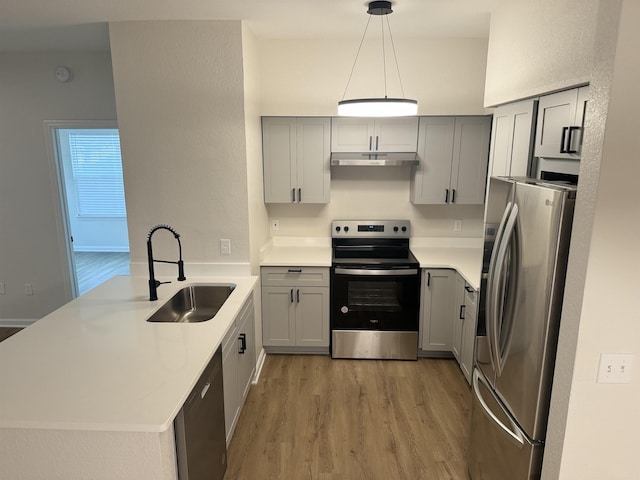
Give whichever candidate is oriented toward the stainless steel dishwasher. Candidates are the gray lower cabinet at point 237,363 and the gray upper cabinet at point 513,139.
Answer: the gray upper cabinet

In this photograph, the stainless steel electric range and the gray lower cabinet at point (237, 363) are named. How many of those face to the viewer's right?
1

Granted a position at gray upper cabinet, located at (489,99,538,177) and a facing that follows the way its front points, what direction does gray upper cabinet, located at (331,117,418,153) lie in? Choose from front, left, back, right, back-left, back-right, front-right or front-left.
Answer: right

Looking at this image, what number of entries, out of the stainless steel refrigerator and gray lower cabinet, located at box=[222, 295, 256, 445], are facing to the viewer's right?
1

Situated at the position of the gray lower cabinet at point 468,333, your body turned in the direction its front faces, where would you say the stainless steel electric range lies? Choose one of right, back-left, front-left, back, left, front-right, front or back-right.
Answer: front

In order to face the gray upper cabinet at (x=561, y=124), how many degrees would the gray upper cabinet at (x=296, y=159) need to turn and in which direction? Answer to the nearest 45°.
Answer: approximately 45° to its left

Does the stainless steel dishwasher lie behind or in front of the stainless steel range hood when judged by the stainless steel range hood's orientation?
in front

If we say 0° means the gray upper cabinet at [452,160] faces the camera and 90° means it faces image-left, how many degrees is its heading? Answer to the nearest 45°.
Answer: approximately 0°

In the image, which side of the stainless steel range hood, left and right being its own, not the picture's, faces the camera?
front

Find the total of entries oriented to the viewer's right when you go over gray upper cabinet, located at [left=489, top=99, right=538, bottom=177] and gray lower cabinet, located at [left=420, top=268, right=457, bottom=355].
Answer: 0

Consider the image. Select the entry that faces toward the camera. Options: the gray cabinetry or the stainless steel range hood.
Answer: the stainless steel range hood

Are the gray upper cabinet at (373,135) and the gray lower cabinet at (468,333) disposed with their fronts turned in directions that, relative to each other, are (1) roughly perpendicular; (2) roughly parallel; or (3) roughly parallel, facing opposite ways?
roughly perpendicular

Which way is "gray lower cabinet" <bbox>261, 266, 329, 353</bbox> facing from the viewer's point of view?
toward the camera

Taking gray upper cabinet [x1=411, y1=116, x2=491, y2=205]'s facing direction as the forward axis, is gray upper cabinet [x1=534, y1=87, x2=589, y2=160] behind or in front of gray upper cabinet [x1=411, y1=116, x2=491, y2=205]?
in front
